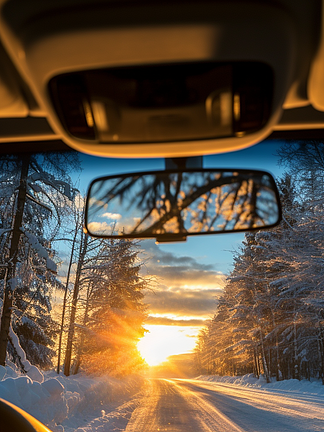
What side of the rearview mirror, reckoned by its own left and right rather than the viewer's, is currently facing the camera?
front

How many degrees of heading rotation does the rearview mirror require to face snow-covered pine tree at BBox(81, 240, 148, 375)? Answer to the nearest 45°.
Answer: approximately 180°

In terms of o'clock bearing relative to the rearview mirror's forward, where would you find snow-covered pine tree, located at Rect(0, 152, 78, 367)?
The snow-covered pine tree is roughly at 5 o'clock from the rearview mirror.
